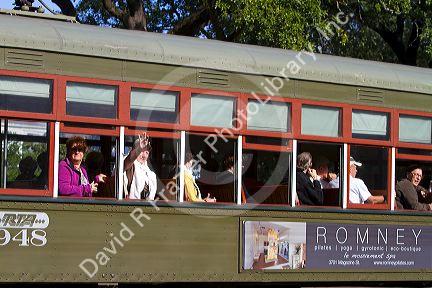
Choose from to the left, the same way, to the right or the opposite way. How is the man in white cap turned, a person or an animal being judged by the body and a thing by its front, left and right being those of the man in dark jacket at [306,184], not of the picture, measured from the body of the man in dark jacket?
the same way

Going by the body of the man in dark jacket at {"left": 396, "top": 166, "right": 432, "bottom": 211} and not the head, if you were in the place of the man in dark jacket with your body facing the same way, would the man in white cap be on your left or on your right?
on your right

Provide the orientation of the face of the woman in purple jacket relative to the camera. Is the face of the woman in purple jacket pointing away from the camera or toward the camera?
toward the camera

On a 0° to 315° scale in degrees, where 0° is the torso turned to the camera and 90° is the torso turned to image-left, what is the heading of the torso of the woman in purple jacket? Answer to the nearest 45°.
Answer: approximately 315°
